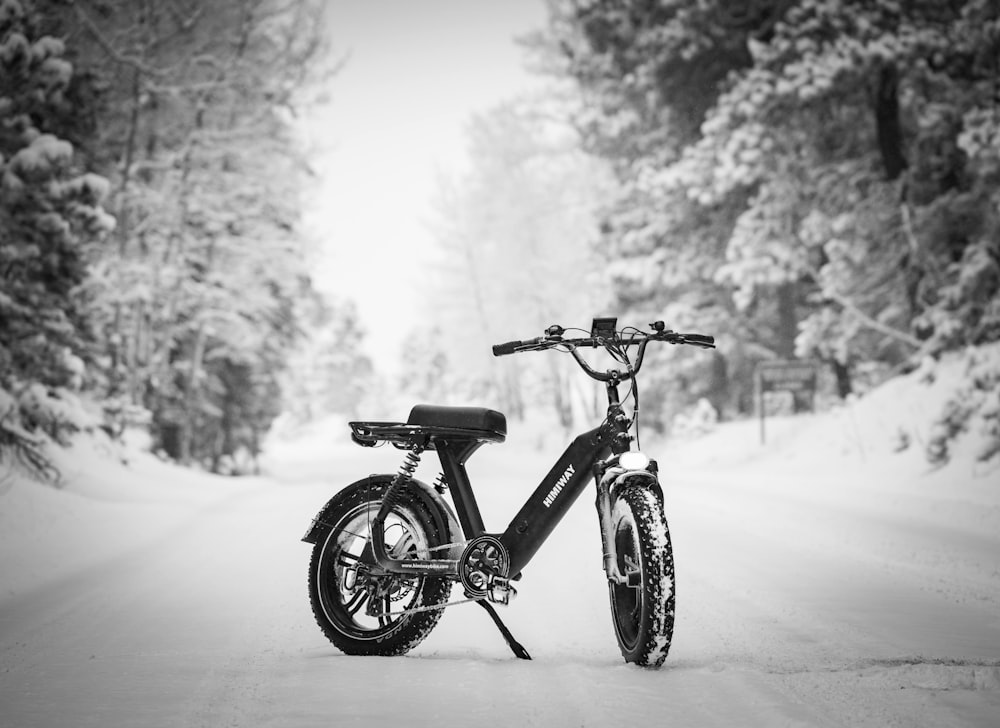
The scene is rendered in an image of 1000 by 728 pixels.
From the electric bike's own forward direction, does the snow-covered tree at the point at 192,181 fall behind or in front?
behind

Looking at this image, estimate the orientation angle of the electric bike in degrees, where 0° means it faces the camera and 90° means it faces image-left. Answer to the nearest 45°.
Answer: approximately 315°

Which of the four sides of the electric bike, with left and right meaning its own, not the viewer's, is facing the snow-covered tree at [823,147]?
left

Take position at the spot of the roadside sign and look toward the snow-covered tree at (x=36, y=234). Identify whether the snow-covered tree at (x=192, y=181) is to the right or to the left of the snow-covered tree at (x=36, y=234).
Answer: right

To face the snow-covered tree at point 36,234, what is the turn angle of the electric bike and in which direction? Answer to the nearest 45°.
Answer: approximately 180°
